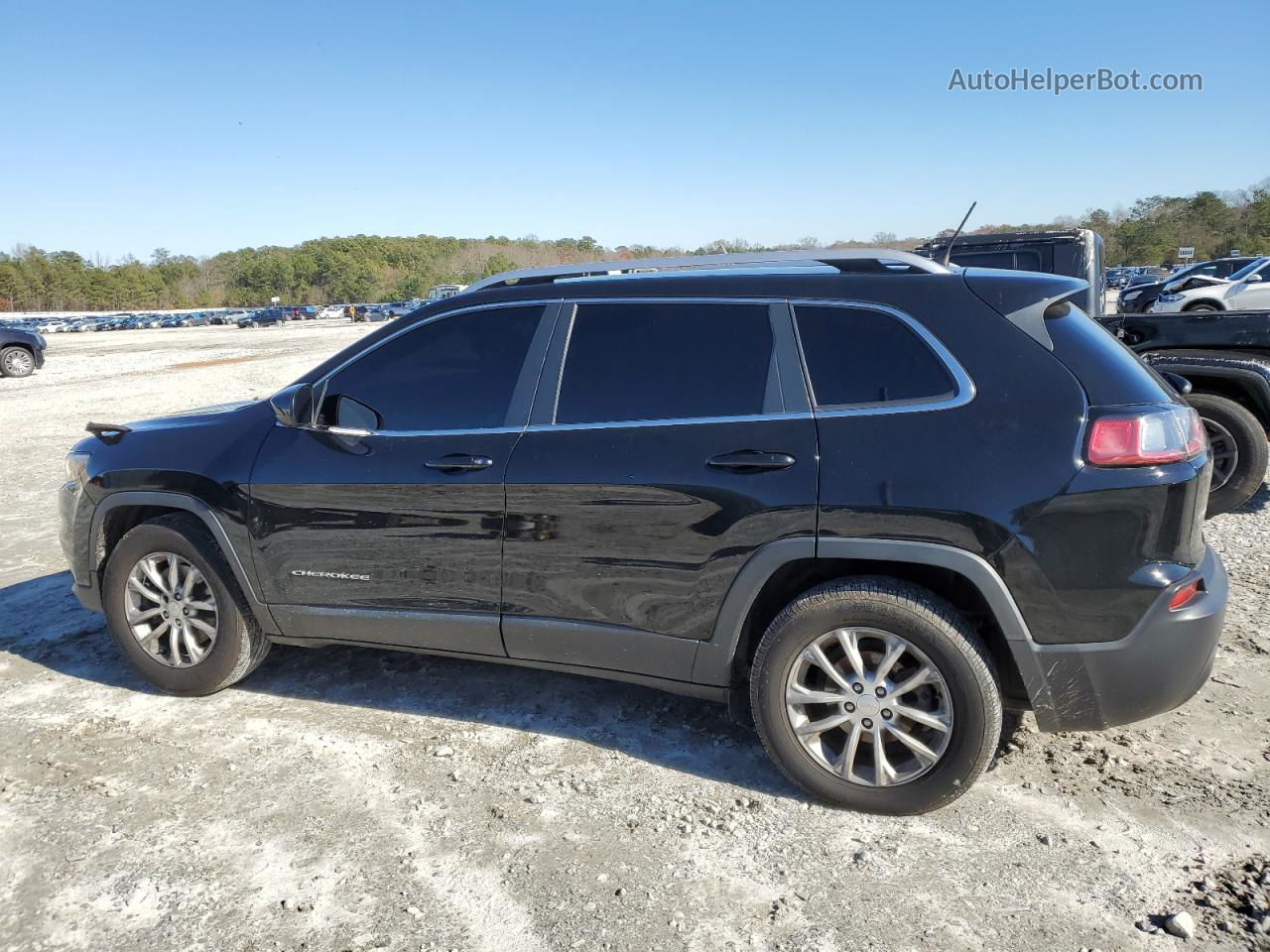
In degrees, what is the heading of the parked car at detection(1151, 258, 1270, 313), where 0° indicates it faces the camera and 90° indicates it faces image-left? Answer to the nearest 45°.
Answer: approximately 90°

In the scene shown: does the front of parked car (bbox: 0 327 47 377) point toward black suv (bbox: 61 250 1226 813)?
no

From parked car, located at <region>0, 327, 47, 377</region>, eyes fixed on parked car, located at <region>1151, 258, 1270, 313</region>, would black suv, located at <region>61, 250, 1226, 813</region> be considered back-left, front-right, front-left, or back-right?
front-right

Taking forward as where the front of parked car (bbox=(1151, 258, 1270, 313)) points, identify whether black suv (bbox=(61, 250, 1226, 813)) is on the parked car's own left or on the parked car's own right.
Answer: on the parked car's own left

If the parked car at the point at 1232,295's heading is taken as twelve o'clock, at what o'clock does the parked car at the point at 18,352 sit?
the parked car at the point at 18,352 is roughly at 11 o'clock from the parked car at the point at 1232,295.
